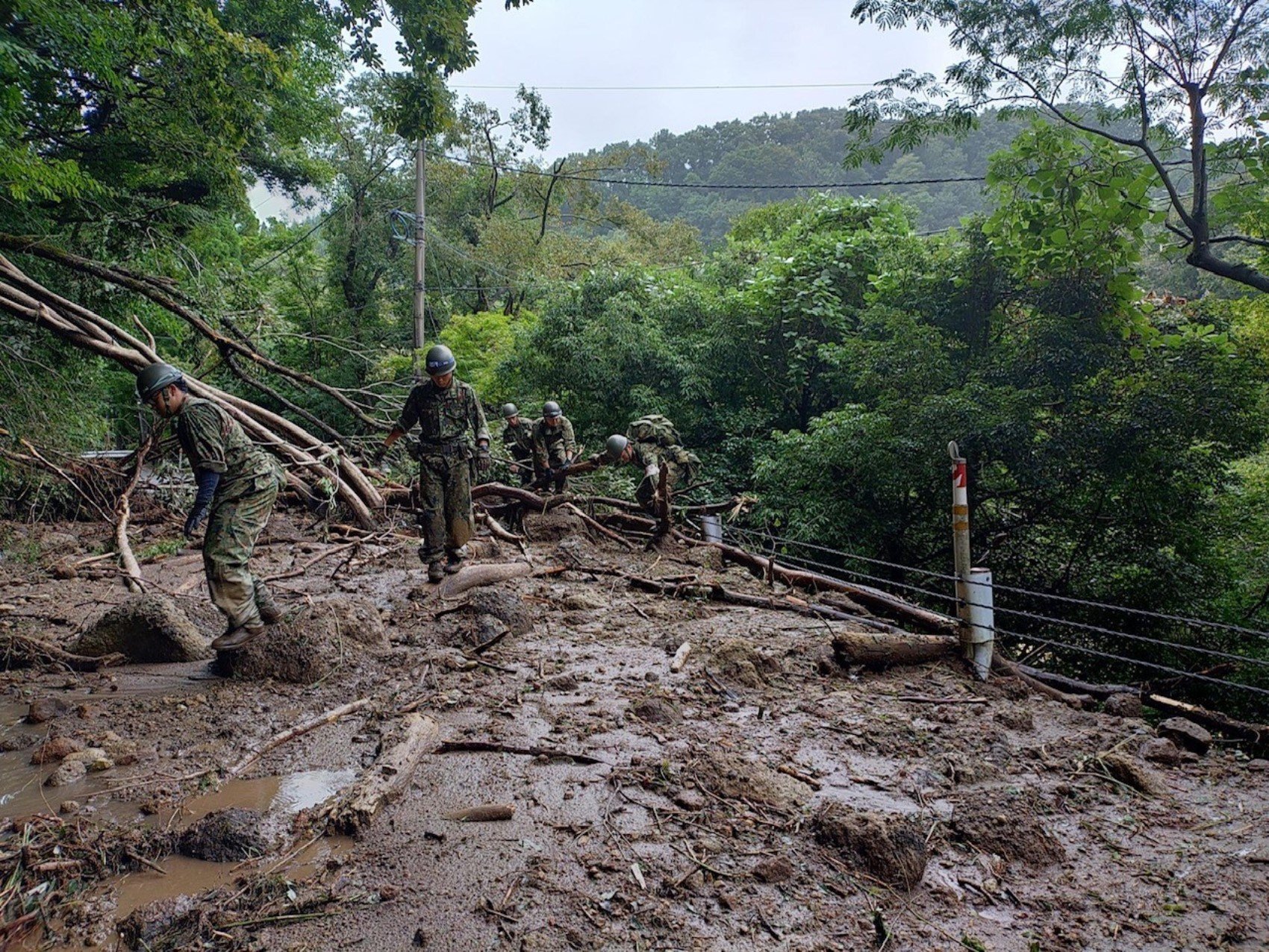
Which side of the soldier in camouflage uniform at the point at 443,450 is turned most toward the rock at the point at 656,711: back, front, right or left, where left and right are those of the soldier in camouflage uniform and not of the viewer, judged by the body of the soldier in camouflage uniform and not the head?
front

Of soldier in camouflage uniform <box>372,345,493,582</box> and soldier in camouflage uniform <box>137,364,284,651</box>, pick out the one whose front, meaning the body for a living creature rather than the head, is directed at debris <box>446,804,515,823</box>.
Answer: soldier in camouflage uniform <box>372,345,493,582</box>

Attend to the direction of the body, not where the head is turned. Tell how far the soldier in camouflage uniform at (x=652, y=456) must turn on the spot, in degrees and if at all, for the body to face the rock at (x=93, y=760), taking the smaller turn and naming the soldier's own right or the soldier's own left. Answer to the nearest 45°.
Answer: approximately 45° to the soldier's own left

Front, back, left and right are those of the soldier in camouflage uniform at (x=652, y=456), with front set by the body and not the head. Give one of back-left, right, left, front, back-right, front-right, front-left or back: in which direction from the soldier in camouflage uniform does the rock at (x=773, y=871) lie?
left

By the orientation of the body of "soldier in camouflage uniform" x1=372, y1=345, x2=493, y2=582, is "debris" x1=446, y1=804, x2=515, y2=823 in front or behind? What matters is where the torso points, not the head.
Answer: in front

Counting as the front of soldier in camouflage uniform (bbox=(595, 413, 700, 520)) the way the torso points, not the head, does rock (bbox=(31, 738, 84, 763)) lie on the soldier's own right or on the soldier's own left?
on the soldier's own left

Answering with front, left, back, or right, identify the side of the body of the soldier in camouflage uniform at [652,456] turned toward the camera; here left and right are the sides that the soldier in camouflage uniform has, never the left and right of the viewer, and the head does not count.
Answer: left

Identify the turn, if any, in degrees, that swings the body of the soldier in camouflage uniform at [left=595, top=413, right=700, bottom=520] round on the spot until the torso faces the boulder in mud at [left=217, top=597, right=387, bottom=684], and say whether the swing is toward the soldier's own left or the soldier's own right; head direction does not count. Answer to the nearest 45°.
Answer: approximately 45° to the soldier's own left

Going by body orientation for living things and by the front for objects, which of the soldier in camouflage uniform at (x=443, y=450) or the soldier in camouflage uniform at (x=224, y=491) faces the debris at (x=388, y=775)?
the soldier in camouflage uniform at (x=443, y=450)

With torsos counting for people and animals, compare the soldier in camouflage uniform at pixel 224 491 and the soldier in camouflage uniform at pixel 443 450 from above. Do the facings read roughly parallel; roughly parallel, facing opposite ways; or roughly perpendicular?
roughly perpendicular

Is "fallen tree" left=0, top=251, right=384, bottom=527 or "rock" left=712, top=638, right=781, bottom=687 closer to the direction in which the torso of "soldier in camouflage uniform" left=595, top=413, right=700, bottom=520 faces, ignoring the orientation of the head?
the fallen tree

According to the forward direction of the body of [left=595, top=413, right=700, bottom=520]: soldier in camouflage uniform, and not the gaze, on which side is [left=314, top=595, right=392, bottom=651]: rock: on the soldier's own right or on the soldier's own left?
on the soldier's own left
